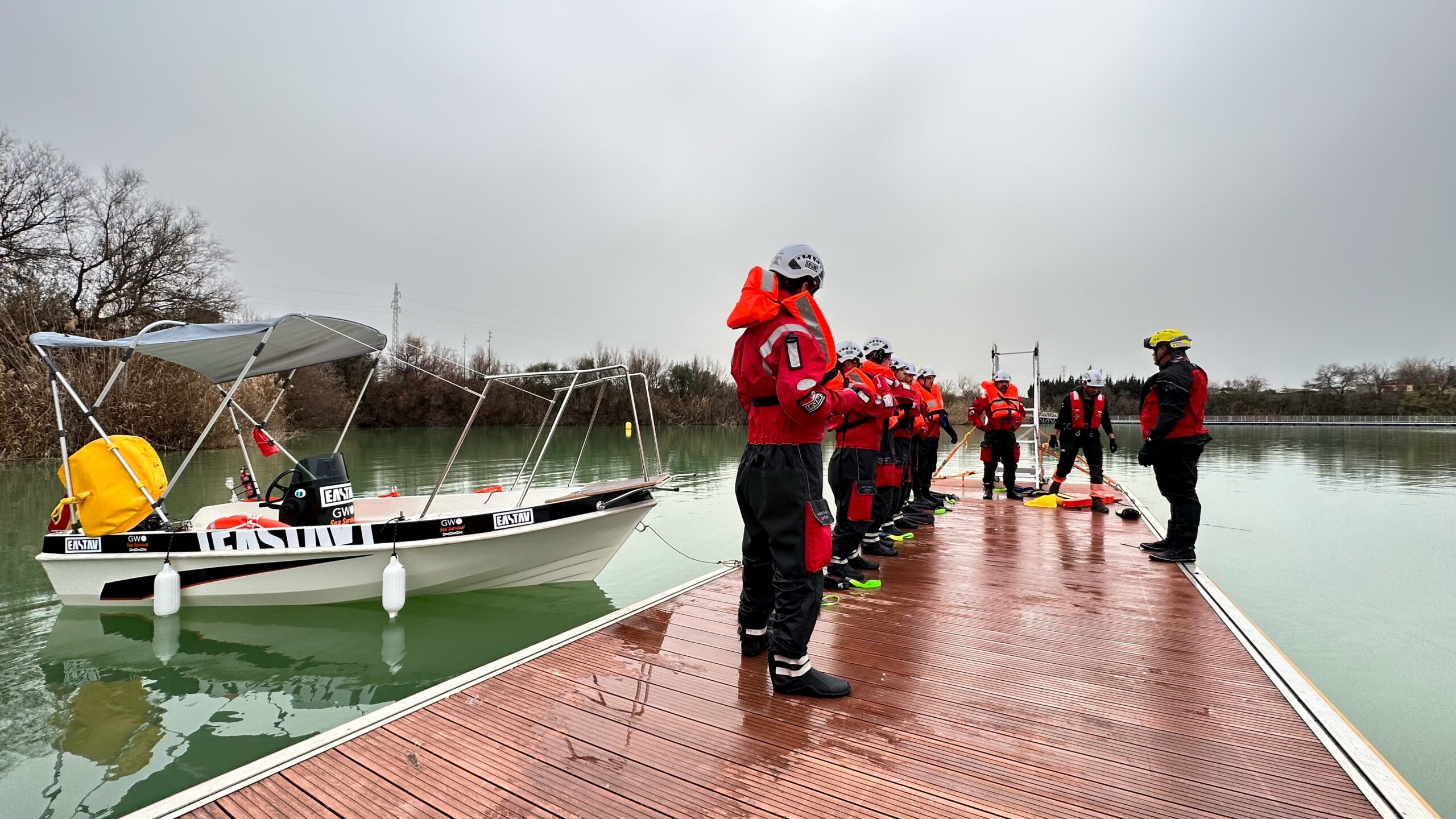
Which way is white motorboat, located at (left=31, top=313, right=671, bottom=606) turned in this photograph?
to the viewer's right

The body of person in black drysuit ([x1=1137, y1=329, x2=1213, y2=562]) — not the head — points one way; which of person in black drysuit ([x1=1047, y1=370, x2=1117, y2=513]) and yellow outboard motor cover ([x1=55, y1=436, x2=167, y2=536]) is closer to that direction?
the yellow outboard motor cover

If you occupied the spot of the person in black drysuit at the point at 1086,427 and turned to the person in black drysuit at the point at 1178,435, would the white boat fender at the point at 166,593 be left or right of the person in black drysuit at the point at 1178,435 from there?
right

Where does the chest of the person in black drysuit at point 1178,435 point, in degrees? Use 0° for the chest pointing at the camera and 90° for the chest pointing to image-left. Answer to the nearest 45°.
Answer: approximately 90°

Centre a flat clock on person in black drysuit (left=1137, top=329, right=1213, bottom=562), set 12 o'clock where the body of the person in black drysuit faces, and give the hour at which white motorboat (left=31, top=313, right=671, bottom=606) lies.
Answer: The white motorboat is roughly at 11 o'clock from the person in black drysuit.

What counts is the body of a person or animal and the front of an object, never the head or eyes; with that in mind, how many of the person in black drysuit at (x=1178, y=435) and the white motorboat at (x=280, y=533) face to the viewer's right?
1
